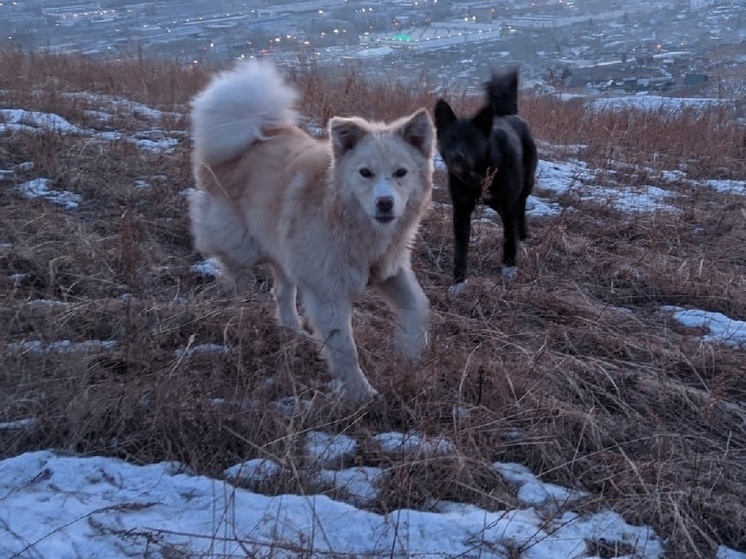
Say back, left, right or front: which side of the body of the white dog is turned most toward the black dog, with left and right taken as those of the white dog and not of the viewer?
left

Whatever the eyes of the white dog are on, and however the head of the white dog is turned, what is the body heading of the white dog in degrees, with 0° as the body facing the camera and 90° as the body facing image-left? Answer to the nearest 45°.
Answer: approximately 315°

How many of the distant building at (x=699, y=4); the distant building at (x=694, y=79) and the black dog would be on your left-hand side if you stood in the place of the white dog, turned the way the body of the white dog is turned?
3

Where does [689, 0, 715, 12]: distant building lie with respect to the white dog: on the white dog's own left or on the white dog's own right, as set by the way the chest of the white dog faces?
on the white dog's own left
